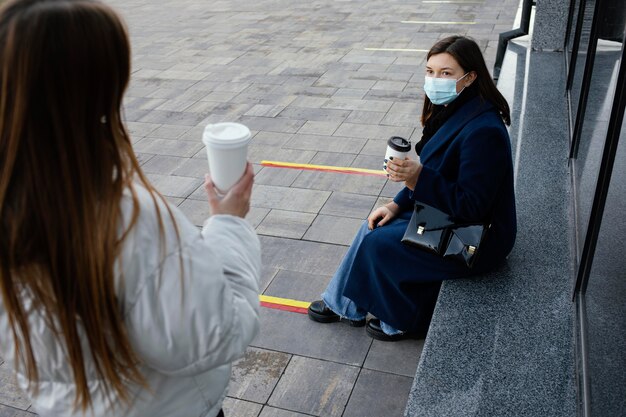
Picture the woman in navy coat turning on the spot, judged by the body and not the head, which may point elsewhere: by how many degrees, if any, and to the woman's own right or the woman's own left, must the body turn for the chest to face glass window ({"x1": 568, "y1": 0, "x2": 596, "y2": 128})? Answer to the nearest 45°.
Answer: approximately 180°

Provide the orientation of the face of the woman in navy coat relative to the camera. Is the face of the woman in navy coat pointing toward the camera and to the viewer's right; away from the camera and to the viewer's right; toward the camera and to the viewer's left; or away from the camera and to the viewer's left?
toward the camera and to the viewer's left

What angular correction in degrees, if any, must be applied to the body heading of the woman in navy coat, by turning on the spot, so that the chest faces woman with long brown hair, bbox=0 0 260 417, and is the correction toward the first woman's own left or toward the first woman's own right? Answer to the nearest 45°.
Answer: approximately 45° to the first woman's own left

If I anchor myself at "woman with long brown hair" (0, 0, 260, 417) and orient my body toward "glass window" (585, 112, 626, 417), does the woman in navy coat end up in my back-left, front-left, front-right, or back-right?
front-left

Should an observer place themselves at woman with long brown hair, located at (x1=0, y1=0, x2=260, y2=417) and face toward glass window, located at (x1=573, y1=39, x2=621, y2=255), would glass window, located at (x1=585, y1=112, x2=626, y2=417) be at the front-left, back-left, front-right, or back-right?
front-right

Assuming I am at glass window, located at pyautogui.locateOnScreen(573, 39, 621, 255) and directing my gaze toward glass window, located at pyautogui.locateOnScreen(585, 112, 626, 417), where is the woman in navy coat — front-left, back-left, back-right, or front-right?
front-right

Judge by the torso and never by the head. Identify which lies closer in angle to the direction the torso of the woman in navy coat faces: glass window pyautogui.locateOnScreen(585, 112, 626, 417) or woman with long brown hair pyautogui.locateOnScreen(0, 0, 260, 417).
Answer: the woman with long brown hair

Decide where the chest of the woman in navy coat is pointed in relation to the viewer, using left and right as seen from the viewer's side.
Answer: facing the viewer and to the left of the viewer

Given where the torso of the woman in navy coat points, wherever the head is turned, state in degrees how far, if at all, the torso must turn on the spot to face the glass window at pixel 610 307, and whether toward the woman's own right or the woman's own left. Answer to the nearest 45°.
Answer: approximately 90° to the woman's own left

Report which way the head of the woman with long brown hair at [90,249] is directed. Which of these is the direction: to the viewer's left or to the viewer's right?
to the viewer's right

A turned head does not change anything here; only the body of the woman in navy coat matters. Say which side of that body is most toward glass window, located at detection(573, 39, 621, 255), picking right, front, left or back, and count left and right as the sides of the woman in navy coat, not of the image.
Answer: back

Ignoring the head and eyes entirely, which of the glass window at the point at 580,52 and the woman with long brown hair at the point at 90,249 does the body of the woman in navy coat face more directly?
the woman with long brown hair
